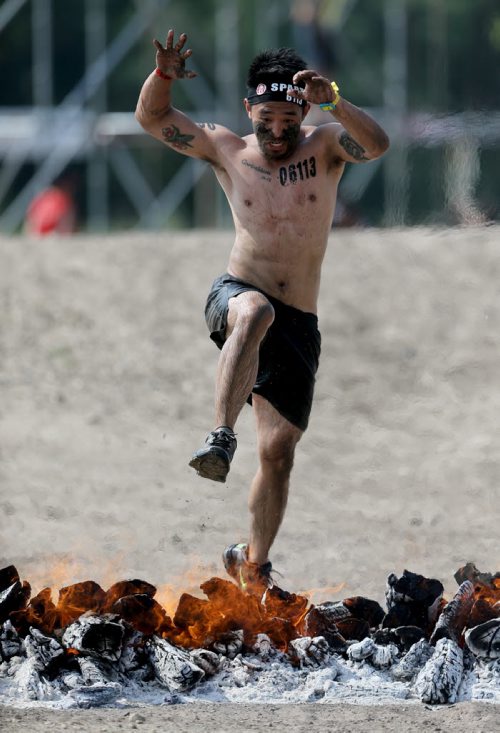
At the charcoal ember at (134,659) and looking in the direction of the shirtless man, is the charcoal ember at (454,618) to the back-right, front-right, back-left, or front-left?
front-right

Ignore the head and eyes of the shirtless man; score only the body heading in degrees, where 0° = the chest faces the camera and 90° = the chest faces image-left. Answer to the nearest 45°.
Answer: approximately 0°

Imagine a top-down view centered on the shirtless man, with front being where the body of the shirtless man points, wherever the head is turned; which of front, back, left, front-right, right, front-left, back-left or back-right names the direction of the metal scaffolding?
back

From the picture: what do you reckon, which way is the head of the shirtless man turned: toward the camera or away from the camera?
toward the camera
